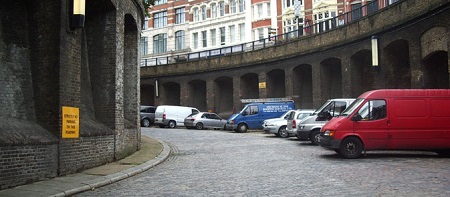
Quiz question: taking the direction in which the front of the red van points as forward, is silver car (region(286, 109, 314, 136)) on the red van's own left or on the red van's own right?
on the red van's own right

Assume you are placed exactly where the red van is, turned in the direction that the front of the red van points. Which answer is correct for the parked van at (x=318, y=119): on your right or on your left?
on your right

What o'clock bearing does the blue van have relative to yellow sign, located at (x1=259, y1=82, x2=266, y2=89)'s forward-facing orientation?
The blue van is roughly at 12 o'clock from the yellow sign.

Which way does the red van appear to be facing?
to the viewer's left

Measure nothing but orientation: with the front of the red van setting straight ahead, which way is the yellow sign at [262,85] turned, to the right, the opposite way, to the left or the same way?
to the left

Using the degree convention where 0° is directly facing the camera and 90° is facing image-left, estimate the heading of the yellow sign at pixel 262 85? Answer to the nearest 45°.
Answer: approximately 0°

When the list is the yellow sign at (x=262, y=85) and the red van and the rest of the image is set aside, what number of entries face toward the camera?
1
